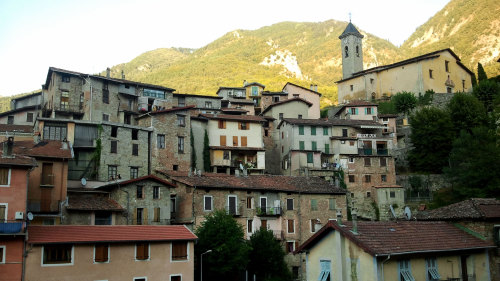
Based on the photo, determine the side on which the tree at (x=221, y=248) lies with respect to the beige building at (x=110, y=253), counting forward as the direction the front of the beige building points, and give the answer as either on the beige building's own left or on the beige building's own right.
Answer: on the beige building's own left

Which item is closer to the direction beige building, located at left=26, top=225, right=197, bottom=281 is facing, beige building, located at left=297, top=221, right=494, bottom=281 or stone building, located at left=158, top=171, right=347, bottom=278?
the beige building

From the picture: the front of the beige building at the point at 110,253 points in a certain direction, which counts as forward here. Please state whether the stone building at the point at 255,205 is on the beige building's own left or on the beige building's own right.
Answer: on the beige building's own left

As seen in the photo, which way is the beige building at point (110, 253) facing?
toward the camera

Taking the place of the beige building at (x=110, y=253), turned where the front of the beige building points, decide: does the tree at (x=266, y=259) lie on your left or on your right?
on your left

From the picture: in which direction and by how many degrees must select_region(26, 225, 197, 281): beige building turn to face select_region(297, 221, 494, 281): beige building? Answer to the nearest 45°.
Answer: approximately 45° to its left

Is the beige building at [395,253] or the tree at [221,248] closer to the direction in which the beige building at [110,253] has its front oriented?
the beige building
